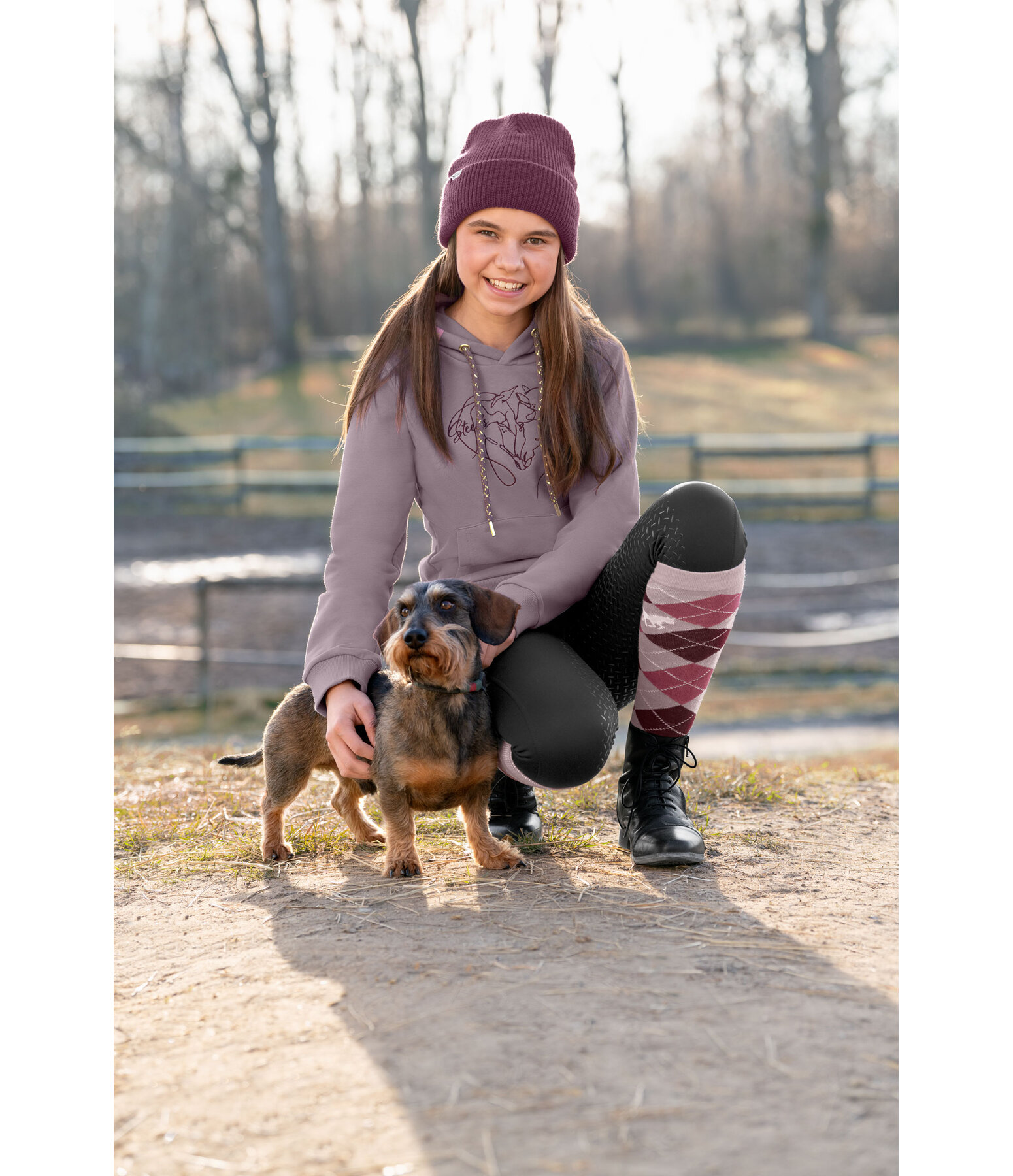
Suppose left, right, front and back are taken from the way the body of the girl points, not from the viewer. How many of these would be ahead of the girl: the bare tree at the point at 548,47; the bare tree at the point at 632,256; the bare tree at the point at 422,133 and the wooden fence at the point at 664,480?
0

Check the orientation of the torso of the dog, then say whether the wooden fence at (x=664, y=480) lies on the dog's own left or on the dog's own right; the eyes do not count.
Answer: on the dog's own left

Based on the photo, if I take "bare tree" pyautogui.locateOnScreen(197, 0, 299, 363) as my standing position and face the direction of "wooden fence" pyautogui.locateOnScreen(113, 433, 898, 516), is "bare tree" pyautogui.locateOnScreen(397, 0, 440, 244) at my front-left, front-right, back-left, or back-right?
front-left

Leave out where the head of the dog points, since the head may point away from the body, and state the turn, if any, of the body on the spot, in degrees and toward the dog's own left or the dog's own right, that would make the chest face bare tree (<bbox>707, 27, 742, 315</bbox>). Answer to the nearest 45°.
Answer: approximately 135° to the dog's own left

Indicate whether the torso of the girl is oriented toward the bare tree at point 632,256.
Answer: no

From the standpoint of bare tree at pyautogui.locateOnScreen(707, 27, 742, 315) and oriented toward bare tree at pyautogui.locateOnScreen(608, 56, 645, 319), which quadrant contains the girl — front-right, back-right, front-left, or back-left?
front-left

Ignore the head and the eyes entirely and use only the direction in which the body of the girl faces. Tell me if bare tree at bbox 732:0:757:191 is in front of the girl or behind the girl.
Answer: behind

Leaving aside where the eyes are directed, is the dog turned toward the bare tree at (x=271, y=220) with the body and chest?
no

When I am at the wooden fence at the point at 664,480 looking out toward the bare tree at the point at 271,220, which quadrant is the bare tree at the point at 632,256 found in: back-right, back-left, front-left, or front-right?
front-right

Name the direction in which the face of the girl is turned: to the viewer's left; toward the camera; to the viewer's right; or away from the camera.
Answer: toward the camera

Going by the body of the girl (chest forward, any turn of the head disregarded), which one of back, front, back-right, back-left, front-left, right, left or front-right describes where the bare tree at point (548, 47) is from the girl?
back

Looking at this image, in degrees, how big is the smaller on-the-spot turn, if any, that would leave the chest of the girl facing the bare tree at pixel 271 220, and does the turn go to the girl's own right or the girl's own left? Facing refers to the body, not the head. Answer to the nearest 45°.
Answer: approximately 180°

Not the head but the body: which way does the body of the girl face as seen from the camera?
toward the camera

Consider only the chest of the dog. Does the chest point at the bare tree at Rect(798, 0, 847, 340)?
no
